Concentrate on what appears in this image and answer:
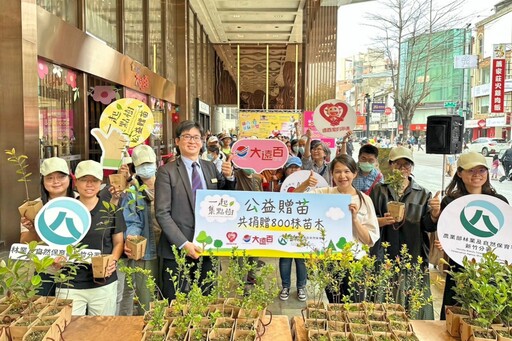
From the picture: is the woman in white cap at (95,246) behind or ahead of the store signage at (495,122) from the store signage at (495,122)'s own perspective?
ahead

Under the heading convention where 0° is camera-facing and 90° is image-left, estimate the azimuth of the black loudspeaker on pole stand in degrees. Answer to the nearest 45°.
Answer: approximately 45°

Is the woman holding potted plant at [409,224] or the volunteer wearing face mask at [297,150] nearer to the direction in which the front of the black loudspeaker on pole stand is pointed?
the woman holding potted plant

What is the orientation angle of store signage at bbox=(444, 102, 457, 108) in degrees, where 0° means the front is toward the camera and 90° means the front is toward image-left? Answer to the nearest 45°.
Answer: approximately 0°

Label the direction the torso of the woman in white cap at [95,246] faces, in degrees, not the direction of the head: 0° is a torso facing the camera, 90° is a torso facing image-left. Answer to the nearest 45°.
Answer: approximately 0°

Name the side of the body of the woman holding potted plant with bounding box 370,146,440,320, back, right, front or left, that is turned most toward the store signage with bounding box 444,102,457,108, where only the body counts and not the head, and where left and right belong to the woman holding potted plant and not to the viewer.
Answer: back

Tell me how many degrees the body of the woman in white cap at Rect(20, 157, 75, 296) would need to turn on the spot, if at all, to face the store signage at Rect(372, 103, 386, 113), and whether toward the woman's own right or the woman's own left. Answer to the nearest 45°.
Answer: approximately 135° to the woman's own left
